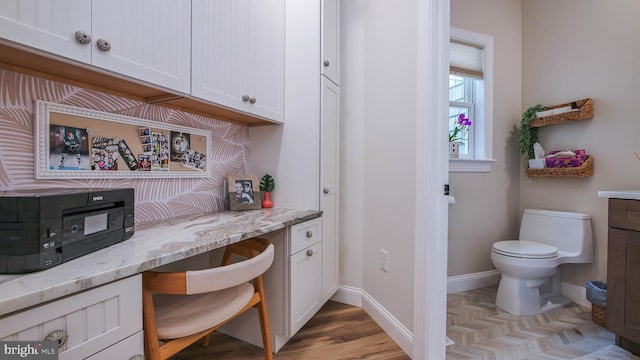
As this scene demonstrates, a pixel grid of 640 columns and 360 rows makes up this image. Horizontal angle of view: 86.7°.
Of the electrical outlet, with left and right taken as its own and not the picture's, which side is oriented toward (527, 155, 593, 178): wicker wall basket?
back

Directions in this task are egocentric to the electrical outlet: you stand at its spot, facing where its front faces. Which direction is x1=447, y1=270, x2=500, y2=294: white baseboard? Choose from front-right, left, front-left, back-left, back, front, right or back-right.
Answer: back

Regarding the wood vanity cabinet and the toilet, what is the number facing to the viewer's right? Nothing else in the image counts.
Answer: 0

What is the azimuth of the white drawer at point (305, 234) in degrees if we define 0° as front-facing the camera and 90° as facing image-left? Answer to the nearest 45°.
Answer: approximately 315°

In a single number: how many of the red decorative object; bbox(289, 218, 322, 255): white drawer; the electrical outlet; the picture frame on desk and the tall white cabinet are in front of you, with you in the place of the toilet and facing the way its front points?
5

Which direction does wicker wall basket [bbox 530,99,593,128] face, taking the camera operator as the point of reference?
facing the viewer and to the left of the viewer

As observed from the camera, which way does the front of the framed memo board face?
facing the viewer and to the right of the viewer

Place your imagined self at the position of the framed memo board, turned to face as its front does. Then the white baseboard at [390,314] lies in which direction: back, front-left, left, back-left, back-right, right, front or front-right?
front-left

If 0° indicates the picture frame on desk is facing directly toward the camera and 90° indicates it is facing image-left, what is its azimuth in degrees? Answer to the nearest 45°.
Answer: approximately 0°

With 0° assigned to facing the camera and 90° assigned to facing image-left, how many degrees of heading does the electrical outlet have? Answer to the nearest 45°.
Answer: approximately 45°

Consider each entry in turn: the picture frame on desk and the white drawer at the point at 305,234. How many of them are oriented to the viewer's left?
0

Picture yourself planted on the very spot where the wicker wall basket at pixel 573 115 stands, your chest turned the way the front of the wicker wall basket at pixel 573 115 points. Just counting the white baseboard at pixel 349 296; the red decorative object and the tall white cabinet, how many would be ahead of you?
3
